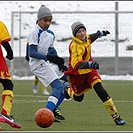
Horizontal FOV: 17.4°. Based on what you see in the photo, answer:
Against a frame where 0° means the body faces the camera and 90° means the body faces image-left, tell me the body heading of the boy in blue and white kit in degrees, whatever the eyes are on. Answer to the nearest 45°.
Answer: approximately 315°

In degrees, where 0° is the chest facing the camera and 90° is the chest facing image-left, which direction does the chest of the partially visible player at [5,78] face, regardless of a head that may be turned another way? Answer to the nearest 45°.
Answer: approximately 315°

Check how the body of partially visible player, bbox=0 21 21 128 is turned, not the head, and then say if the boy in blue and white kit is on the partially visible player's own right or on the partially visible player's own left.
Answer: on the partially visible player's own left

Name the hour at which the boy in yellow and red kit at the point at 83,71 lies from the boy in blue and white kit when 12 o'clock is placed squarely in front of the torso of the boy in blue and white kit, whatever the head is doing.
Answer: The boy in yellow and red kit is roughly at 11 o'clock from the boy in blue and white kit.

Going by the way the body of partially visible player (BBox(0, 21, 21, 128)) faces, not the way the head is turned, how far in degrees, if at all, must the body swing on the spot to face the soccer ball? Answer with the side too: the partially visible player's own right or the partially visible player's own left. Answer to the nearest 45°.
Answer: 0° — they already face it
